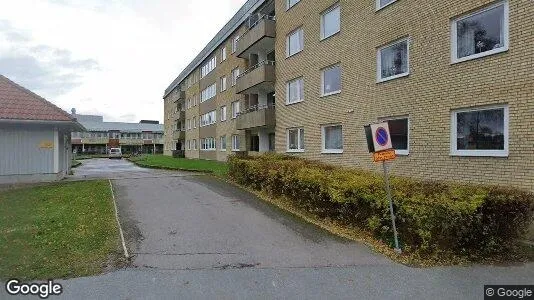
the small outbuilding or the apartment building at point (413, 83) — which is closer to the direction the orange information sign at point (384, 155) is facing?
the small outbuilding

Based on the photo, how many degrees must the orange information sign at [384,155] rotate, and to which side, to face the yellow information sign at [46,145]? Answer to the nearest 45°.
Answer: approximately 90° to its right

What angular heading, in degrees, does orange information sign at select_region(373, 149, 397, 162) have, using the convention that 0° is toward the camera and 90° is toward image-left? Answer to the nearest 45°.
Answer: approximately 0°

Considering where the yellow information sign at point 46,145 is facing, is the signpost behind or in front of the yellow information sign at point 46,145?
in front

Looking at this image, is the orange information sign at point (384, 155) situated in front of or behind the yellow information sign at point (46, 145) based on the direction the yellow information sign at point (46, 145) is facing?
in front

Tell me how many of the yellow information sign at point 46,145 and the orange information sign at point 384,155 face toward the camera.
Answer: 2

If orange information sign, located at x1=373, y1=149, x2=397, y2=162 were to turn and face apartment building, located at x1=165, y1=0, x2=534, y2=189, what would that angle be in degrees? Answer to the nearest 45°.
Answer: approximately 180°

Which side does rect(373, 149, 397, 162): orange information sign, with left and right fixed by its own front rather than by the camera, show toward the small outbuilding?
right
